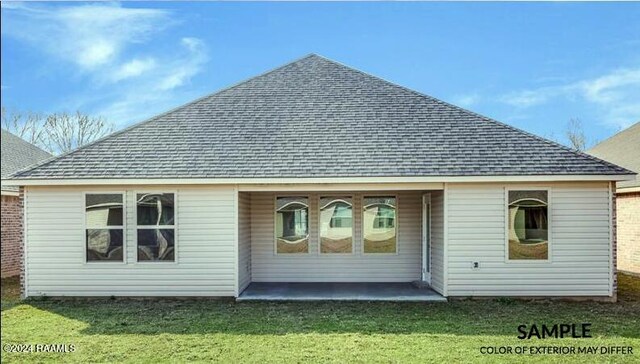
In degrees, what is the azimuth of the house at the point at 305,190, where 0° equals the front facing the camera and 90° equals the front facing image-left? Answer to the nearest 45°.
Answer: approximately 180°

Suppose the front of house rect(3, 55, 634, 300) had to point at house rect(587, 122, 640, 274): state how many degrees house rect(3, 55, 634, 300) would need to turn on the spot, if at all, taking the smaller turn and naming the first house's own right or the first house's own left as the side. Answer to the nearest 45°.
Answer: approximately 45° to the first house's own right
